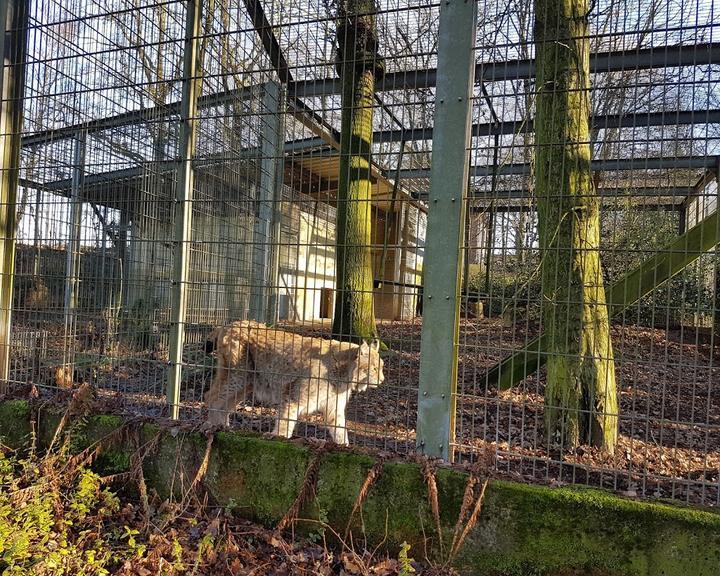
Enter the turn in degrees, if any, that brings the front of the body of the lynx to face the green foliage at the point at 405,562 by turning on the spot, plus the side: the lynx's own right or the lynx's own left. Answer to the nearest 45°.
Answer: approximately 90° to the lynx's own right

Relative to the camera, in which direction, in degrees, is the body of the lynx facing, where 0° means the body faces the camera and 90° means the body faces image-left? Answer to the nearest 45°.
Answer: approximately 270°

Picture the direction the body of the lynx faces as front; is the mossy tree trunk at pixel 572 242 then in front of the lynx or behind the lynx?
in front

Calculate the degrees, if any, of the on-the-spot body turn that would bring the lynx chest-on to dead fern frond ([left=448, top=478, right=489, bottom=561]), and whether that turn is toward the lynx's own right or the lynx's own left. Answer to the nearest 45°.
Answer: approximately 45° to the lynx's own right

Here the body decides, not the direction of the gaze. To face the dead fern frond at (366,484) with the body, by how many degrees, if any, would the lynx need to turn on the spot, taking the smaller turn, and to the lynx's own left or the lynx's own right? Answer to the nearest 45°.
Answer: approximately 90° to the lynx's own right

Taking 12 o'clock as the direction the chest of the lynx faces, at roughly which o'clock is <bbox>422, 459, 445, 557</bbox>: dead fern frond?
The dead fern frond is roughly at 2 o'clock from the lynx.

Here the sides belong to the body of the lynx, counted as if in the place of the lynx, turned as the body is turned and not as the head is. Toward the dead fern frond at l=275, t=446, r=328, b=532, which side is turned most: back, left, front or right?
right

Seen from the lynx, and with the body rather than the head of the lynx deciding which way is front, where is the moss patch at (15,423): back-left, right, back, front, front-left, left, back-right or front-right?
back
